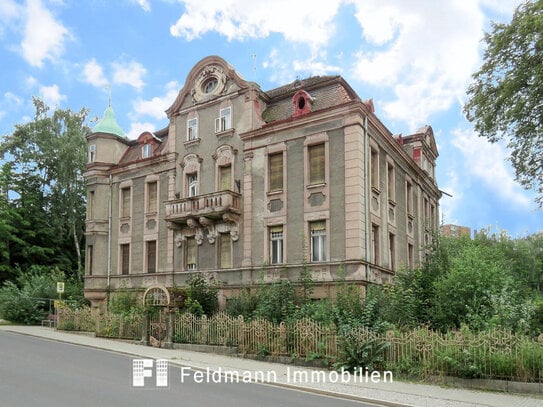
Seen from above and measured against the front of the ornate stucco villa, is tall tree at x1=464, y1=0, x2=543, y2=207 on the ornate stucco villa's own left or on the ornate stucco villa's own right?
on the ornate stucco villa's own left

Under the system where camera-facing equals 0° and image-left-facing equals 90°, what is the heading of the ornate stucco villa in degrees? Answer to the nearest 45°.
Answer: approximately 45°

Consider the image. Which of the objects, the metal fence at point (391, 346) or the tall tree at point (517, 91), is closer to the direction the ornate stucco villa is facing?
the metal fence

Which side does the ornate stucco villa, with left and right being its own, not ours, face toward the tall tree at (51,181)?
right
